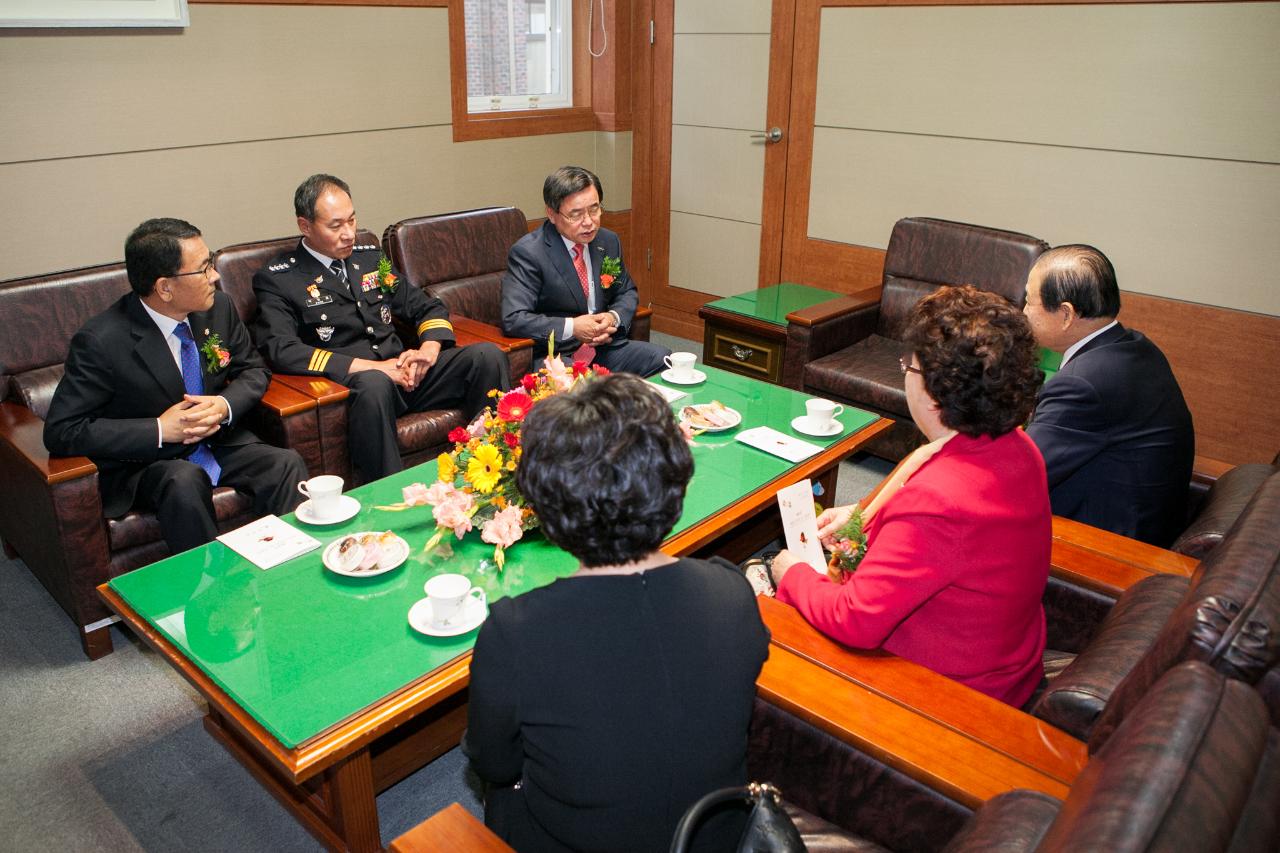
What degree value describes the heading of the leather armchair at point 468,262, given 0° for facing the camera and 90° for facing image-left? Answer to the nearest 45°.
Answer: approximately 315°

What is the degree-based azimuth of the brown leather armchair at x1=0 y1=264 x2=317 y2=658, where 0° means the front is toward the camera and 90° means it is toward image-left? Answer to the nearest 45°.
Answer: approximately 315°

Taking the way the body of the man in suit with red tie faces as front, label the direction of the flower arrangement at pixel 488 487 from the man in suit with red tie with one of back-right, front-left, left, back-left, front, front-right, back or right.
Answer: front-right

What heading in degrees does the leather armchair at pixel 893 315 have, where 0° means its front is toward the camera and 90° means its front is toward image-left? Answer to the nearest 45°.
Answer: approximately 45°

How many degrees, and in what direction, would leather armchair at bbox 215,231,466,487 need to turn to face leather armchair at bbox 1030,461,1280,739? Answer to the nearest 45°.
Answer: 0° — it already faces it

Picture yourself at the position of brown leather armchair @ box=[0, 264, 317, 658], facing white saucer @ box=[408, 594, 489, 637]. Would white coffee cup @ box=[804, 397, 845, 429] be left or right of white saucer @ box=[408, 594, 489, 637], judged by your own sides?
left

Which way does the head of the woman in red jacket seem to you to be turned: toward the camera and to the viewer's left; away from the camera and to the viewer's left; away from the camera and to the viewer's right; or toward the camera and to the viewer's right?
away from the camera and to the viewer's left

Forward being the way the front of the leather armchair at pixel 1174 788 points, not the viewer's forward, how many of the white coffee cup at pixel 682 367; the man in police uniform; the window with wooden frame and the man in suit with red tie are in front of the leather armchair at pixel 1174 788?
4

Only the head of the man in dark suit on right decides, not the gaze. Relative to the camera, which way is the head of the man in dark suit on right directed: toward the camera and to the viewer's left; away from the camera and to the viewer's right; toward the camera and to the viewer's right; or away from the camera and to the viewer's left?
away from the camera and to the viewer's left
